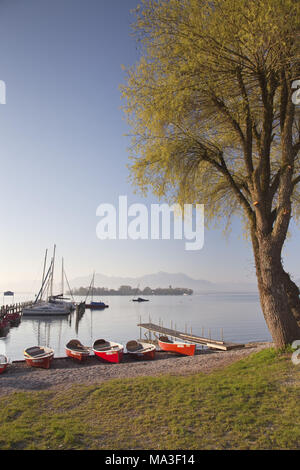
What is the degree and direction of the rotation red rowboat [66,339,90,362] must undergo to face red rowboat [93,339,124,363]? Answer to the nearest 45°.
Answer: approximately 45° to its left

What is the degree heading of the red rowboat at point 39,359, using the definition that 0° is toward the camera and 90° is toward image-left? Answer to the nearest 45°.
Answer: approximately 315°

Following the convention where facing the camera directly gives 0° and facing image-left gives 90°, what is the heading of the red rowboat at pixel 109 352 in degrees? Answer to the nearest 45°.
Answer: approximately 315°

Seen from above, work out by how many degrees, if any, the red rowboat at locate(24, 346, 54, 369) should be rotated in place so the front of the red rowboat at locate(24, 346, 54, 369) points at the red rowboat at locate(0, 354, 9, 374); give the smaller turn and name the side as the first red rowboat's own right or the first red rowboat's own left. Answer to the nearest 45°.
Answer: approximately 90° to the first red rowboat's own right
